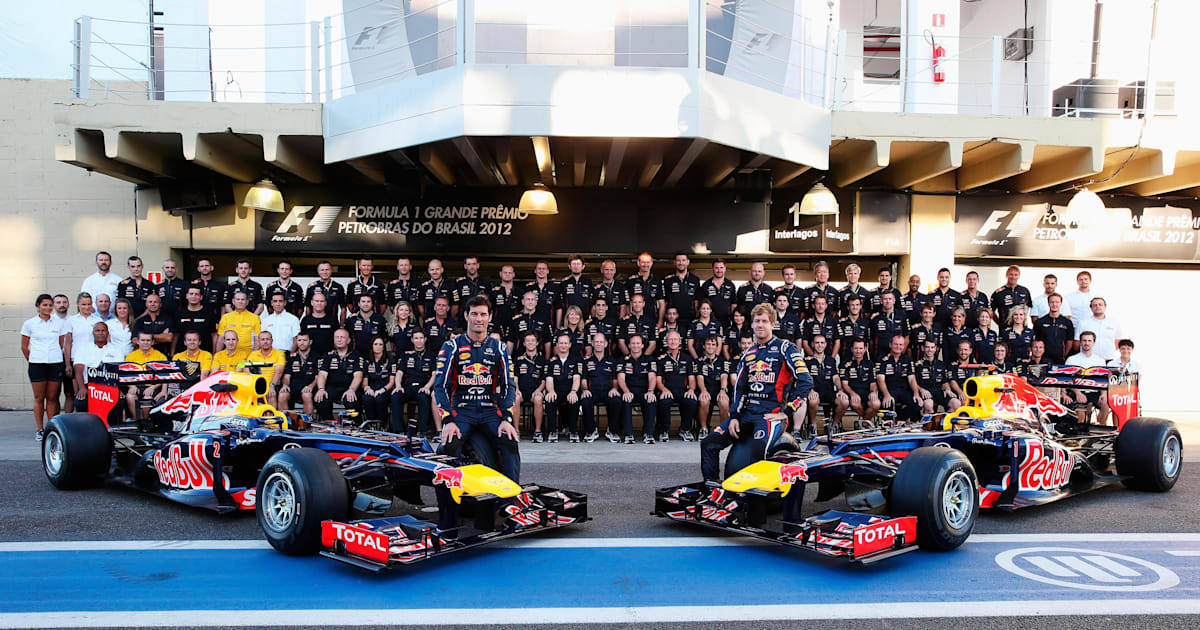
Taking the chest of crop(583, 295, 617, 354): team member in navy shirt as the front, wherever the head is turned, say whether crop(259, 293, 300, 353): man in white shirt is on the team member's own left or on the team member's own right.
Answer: on the team member's own right

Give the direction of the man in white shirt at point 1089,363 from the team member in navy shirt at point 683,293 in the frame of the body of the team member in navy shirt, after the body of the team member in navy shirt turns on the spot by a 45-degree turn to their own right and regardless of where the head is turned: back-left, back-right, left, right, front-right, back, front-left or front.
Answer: back-left

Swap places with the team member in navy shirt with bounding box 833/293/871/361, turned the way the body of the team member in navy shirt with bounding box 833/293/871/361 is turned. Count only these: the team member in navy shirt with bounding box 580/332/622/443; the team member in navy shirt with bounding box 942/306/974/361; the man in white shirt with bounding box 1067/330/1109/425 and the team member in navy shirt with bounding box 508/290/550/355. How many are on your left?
2

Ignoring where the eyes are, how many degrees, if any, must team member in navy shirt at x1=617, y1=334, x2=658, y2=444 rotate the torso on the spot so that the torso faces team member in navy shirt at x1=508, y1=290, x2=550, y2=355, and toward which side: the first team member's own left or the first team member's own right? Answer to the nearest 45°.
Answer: approximately 90° to the first team member's own right

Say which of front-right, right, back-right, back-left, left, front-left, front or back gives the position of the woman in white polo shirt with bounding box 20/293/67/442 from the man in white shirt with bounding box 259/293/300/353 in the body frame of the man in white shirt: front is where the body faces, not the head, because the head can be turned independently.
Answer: right

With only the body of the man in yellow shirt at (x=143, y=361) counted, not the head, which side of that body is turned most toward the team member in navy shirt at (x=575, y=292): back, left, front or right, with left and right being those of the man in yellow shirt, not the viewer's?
left

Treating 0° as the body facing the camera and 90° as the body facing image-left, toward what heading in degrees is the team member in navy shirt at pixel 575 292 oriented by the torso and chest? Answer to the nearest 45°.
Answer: approximately 0°

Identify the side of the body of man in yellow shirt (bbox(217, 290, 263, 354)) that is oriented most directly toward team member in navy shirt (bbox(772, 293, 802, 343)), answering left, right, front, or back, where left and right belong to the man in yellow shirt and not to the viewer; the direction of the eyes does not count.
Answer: left

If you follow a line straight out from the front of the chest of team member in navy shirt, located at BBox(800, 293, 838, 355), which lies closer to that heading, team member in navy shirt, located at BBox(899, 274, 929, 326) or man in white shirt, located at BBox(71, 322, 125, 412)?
the man in white shirt

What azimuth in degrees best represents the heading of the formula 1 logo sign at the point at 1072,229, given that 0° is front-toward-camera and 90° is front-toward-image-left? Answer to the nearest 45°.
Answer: approximately 0°
